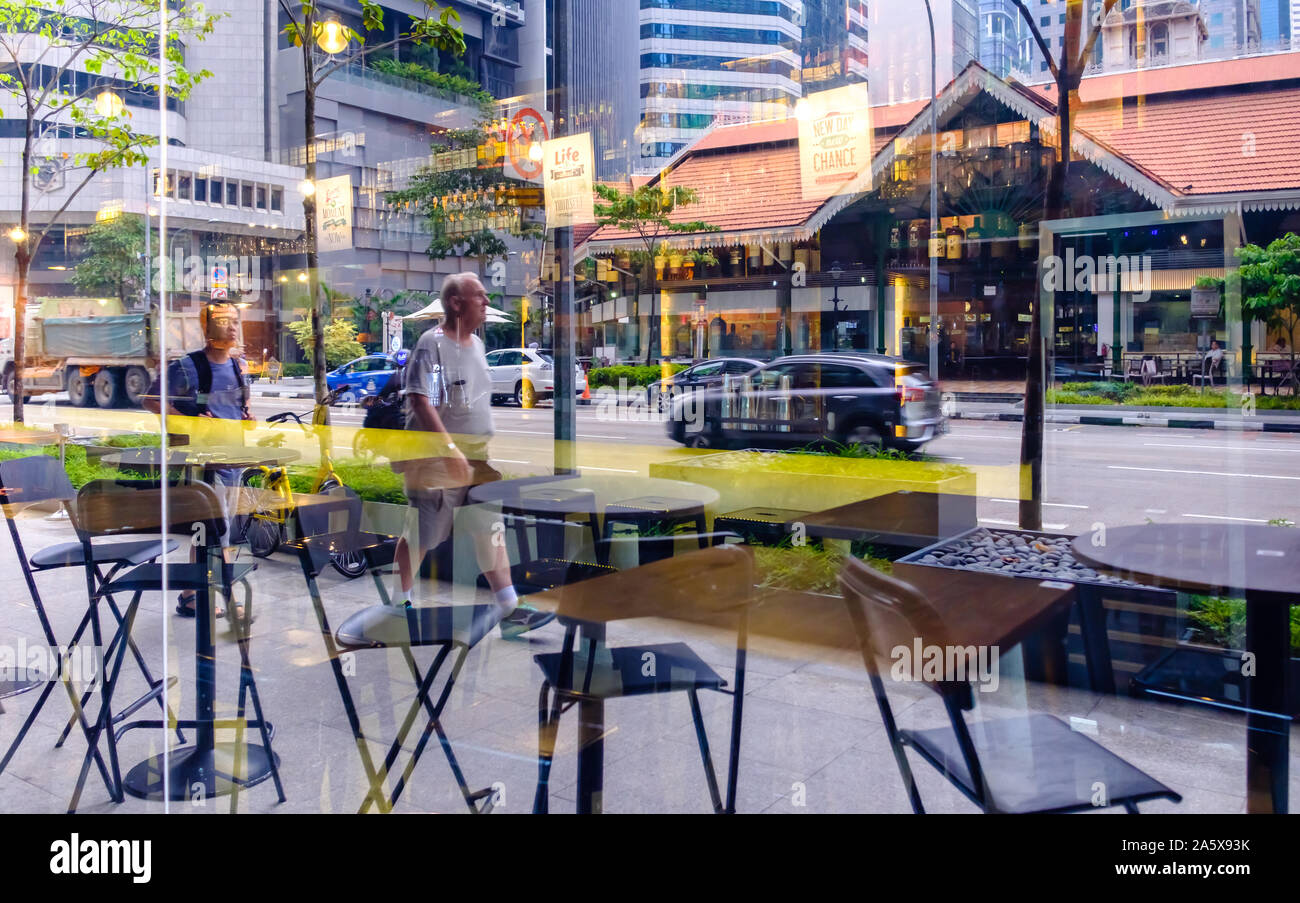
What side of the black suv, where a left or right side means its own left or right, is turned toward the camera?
left

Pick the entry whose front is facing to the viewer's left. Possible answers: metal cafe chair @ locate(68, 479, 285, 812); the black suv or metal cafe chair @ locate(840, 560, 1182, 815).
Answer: the black suv
